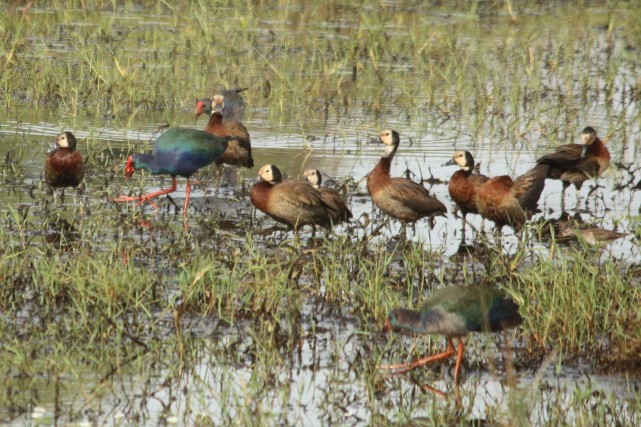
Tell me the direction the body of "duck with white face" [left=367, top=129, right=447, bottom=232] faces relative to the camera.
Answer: to the viewer's left

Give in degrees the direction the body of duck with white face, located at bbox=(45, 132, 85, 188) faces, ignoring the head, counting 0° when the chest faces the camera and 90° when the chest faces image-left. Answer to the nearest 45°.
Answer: approximately 0°

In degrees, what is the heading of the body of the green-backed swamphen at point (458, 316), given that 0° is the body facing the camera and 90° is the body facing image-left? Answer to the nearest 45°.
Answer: approximately 90°

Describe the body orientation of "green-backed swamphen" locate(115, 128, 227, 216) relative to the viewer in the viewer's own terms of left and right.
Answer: facing to the left of the viewer

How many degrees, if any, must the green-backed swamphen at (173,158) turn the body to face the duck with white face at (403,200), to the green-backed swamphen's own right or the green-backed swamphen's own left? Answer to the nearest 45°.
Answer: approximately 135° to the green-backed swamphen's own left

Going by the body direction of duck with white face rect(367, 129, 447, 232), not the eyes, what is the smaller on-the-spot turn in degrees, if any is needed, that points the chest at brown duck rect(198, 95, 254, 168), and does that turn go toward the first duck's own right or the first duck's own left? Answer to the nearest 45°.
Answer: approximately 45° to the first duck's own right

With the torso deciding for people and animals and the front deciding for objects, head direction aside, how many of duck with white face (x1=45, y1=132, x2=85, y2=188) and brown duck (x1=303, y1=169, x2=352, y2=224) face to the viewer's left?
1
